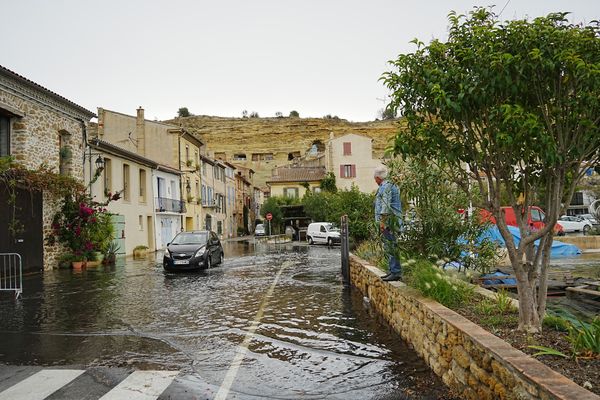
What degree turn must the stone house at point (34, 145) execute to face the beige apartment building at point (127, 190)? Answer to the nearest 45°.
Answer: approximately 90° to its left

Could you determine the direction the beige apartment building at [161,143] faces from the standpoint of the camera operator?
facing the viewer and to the right of the viewer

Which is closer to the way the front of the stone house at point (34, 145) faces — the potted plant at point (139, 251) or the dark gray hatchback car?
the dark gray hatchback car

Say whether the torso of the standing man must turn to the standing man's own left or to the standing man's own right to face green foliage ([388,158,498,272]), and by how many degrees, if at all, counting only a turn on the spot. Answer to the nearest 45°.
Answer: approximately 135° to the standing man's own right

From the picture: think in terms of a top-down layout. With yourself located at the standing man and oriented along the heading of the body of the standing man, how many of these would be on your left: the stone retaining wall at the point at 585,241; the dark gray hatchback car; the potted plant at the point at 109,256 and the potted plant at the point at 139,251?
0

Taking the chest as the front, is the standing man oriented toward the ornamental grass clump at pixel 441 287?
no

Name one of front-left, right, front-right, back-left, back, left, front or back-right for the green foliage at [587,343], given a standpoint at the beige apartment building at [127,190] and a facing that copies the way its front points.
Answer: front-right

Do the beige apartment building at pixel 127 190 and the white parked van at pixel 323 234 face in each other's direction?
no

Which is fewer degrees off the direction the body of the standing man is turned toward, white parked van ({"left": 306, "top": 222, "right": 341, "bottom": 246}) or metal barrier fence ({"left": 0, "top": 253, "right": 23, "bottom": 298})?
the metal barrier fence

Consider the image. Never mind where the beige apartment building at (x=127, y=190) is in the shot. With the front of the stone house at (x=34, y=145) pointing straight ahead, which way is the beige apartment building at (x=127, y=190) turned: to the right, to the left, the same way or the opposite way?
the same way

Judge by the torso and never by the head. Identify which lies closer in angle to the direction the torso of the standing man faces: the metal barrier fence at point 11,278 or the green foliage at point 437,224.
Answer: the metal barrier fence

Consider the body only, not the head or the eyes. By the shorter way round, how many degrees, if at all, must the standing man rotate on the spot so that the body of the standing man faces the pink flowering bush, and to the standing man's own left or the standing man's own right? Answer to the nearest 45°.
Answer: approximately 45° to the standing man's own right

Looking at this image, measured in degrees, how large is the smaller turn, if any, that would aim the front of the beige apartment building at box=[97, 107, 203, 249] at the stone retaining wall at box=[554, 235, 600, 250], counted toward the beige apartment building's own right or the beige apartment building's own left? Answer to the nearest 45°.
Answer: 0° — it already faces it

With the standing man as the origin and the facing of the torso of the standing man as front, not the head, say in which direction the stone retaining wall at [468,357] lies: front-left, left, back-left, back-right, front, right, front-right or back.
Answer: left

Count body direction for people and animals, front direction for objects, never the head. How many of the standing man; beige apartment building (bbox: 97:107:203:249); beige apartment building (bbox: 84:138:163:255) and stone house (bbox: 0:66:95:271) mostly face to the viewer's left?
1

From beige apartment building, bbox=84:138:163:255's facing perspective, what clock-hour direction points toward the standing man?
The standing man is roughly at 1 o'clock from the beige apartment building.

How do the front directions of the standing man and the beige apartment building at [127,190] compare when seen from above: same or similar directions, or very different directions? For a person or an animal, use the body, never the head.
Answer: very different directions
